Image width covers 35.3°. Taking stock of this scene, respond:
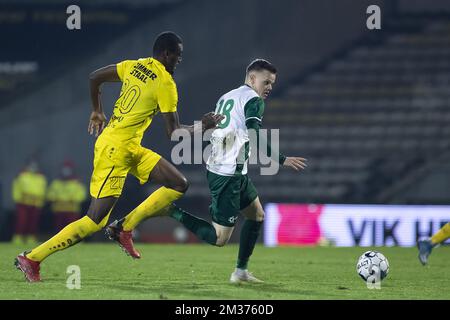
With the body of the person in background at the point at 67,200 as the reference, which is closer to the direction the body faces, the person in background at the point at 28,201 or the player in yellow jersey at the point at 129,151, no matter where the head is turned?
the player in yellow jersey

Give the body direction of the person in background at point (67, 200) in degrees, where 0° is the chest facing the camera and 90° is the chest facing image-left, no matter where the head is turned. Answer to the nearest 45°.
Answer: approximately 0°

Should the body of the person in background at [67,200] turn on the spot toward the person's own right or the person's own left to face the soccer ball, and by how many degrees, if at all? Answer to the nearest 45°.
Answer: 0° — they already face it

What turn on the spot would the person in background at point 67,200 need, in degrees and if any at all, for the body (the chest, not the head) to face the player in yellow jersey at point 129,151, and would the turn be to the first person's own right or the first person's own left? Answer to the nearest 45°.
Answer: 0° — they already face them

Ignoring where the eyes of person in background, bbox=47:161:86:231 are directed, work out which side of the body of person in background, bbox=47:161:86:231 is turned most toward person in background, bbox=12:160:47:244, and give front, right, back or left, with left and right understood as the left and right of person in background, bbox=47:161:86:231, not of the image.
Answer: right

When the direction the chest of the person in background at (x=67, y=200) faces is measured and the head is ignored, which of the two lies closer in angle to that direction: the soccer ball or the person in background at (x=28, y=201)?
the soccer ball
